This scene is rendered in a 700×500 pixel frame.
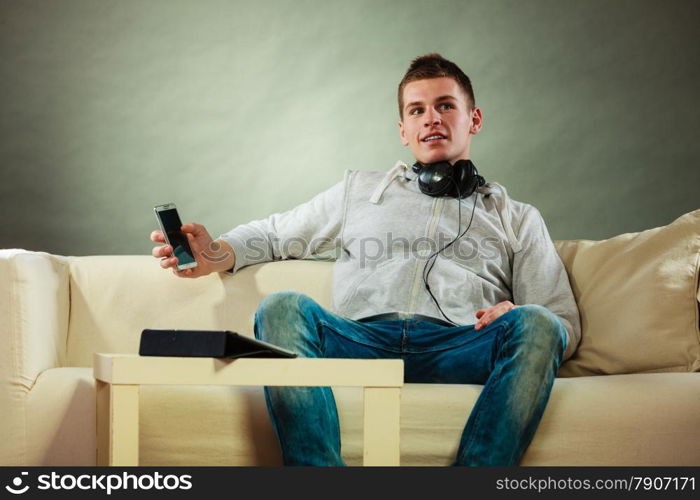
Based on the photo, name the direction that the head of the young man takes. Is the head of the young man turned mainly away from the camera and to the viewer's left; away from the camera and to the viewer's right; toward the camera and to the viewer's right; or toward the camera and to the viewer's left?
toward the camera and to the viewer's left

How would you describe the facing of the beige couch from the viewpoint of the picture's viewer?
facing the viewer

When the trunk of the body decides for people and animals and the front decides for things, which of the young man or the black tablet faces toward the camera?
the young man

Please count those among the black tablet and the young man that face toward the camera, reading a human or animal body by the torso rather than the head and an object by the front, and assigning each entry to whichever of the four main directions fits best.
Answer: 1

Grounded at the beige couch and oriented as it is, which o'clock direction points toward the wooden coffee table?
The wooden coffee table is roughly at 12 o'clock from the beige couch.

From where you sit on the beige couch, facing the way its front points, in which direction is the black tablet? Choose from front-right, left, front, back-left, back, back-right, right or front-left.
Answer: front

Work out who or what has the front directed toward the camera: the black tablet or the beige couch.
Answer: the beige couch

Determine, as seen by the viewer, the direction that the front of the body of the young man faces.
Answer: toward the camera
